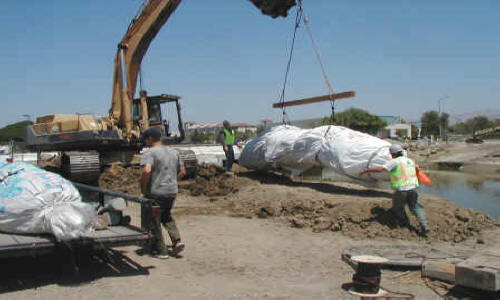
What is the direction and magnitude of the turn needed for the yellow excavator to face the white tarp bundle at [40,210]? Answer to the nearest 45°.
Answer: approximately 45° to its right

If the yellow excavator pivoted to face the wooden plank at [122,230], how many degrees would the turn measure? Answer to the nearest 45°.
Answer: approximately 45° to its right

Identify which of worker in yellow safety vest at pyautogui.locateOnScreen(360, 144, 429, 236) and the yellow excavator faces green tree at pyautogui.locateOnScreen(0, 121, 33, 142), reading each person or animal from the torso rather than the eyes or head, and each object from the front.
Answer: the worker in yellow safety vest

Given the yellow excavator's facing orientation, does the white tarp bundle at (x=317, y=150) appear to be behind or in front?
in front

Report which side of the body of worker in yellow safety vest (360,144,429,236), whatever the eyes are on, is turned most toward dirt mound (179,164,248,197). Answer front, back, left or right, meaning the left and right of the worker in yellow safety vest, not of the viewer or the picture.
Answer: front

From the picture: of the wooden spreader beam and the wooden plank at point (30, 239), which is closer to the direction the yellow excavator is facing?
the wooden spreader beam

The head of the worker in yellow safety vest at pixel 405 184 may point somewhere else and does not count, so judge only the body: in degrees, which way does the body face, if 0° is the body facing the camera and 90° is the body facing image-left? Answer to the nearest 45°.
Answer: approximately 135°

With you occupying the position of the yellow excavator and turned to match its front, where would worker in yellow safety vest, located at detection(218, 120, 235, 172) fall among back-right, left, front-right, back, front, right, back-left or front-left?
front-left
